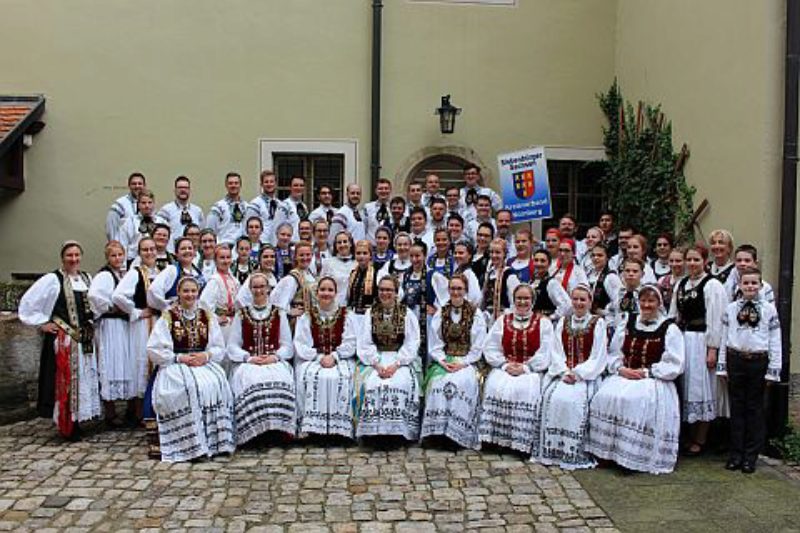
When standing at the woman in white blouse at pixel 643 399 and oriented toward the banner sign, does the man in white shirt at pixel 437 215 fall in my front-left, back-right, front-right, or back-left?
front-left

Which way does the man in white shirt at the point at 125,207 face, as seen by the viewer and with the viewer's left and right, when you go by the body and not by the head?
facing the viewer and to the right of the viewer

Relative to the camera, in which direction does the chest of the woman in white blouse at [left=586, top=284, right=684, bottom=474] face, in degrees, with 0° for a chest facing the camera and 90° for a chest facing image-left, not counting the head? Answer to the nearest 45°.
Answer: approximately 45°

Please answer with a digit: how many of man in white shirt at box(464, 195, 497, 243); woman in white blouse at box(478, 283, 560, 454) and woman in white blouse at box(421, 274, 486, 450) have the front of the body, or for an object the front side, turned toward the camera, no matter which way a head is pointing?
3

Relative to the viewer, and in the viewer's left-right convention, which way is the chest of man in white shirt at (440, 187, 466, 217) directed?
facing the viewer

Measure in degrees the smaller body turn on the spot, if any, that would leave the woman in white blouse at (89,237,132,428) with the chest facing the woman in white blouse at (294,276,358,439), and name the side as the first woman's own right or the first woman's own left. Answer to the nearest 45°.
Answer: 0° — they already face them

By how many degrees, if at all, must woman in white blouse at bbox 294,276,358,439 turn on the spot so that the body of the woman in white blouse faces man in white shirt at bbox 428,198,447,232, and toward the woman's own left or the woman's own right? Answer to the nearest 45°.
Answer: approximately 135° to the woman's own left

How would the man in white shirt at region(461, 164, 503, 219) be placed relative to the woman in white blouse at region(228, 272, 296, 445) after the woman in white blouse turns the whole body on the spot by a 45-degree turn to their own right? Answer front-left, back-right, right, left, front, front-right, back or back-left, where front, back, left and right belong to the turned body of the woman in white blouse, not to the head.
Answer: back

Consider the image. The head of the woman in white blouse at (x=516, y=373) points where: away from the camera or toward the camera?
toward the camera

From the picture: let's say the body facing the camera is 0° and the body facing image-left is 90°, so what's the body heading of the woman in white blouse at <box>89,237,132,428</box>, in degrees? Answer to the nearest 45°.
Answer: approximately 315°

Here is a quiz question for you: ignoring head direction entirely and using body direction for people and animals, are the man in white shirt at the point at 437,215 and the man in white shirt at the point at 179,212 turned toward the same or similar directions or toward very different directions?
same or similar directions

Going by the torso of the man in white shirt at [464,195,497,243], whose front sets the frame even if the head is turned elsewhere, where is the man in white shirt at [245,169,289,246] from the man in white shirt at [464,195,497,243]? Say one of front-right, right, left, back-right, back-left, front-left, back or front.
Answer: right

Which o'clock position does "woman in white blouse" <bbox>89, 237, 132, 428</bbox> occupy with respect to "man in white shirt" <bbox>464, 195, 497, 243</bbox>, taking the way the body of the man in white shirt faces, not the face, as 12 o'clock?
The woman in white blouse is roughly at 2 o'clock from the man in white shirt.

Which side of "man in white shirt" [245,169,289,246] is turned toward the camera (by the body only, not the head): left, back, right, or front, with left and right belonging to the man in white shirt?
front

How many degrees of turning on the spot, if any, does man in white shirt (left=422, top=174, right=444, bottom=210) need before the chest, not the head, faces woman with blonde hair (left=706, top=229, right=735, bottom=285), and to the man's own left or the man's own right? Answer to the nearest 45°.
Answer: approximately 45° to the man's own left
